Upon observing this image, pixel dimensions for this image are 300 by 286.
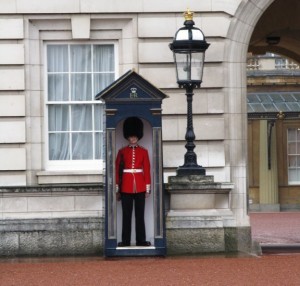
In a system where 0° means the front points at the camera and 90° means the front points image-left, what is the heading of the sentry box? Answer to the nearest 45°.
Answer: approximately 0°
